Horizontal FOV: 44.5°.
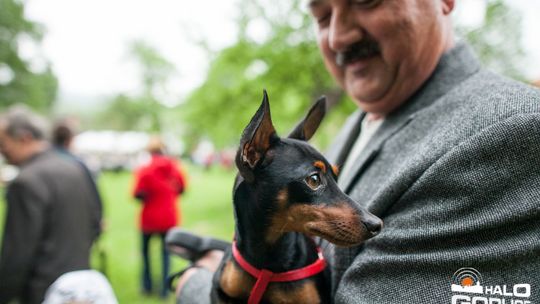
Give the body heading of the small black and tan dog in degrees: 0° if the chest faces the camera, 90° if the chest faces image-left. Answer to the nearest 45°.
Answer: approximately 315°

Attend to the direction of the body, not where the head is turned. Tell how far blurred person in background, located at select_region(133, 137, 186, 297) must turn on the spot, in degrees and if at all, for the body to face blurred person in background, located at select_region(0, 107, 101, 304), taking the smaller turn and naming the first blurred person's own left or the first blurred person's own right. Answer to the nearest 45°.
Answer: approximately 180°

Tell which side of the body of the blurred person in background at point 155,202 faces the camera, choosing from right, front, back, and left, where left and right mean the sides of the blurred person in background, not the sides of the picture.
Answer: back

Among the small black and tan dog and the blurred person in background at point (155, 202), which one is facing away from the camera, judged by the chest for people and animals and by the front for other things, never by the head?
the blurred person in background

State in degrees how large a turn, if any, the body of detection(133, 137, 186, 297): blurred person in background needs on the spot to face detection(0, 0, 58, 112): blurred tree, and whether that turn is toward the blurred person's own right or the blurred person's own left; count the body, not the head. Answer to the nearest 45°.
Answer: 0° — they already face it

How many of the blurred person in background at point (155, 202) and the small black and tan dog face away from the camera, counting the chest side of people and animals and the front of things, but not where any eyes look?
1

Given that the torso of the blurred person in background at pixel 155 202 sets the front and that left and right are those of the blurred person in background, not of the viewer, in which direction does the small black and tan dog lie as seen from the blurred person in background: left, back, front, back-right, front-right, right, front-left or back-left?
back

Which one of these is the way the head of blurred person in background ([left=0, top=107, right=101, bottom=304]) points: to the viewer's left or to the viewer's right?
to the viewer's left
